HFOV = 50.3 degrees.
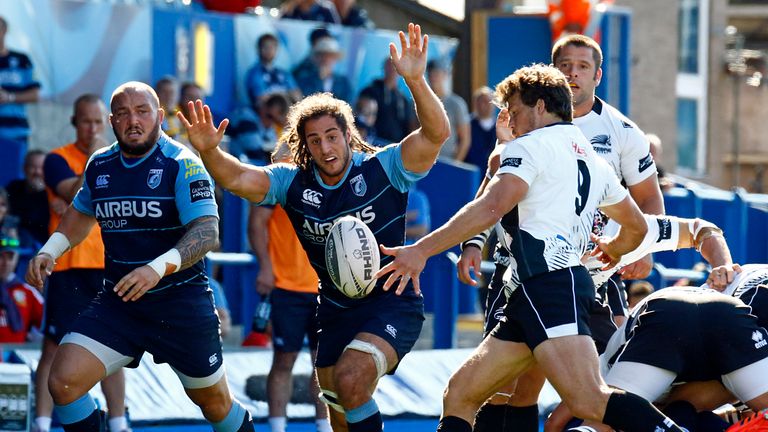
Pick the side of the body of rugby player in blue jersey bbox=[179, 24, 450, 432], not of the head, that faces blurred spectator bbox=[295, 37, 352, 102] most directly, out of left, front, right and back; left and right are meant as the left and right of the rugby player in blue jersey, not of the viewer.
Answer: back

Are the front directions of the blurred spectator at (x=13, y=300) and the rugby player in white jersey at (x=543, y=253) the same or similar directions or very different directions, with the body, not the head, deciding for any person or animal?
very different directions

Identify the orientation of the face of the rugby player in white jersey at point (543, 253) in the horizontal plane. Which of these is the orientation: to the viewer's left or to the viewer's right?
to the viewer's left

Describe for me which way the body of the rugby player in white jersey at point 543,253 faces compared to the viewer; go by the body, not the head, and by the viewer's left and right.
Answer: facing away from the viewer and to the left of the viewer

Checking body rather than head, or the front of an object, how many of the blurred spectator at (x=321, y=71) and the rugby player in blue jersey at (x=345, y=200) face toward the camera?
2

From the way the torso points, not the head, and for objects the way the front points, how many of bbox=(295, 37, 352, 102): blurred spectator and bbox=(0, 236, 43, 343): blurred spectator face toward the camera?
2

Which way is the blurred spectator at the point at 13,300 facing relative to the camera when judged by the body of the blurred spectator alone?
toward the camera

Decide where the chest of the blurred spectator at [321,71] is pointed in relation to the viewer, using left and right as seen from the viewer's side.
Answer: facing the viewer
